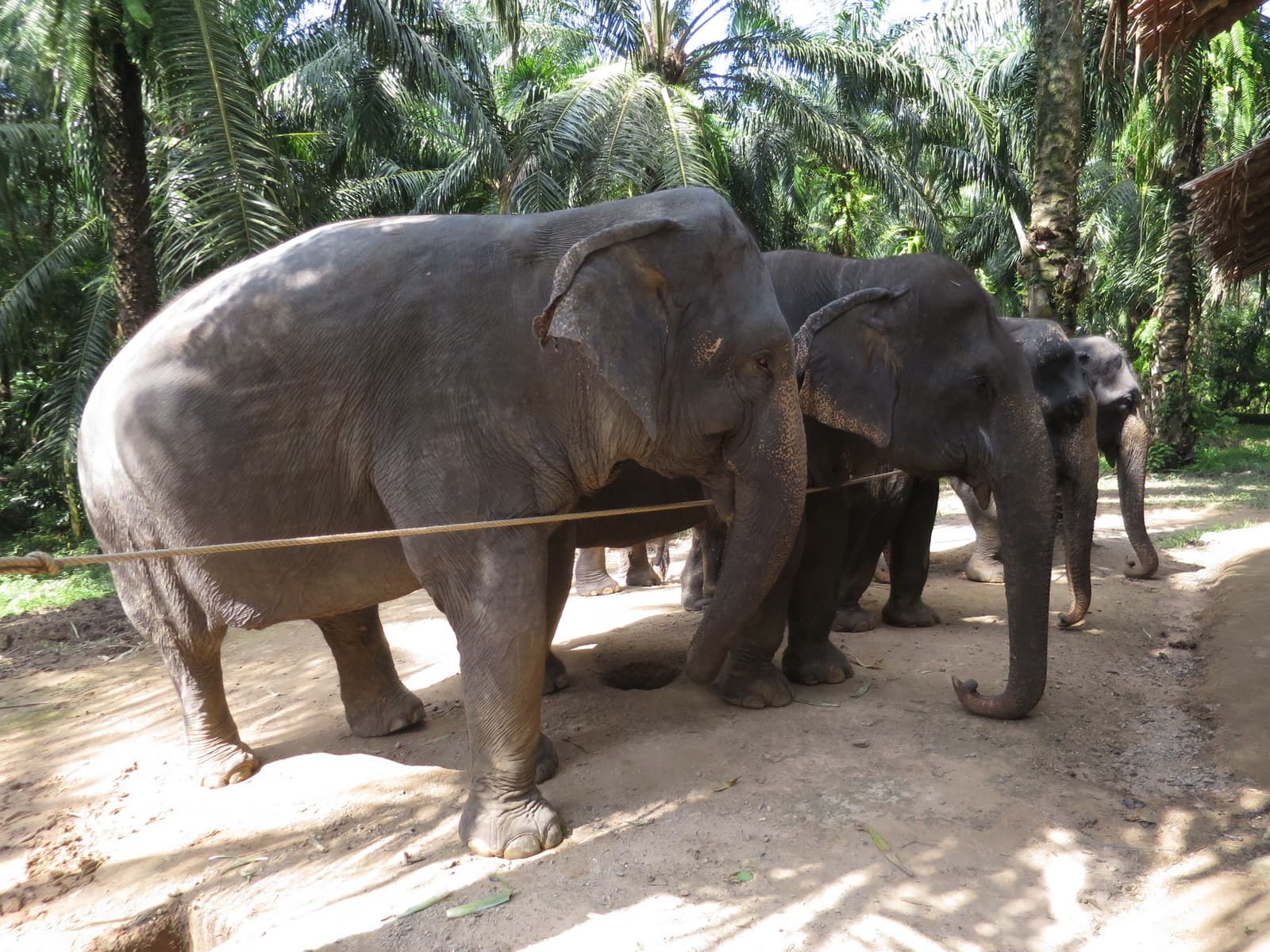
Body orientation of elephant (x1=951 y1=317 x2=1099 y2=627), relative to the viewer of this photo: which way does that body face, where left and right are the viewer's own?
facing to the right of the viewer

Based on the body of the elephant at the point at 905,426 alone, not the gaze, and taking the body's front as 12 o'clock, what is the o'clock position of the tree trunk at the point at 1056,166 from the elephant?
The tree trunk is roughly at 10 o'clock from the elephant.

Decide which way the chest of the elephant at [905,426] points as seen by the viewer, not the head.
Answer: to the viewer's right

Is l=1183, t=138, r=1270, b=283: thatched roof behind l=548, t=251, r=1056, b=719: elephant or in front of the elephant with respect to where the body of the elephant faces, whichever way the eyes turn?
in front

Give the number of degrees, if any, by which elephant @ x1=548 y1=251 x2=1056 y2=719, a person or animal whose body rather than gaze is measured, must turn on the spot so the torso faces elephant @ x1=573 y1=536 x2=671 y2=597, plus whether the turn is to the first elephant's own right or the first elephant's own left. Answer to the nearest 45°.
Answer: approximately 135° to the first elephant's own left

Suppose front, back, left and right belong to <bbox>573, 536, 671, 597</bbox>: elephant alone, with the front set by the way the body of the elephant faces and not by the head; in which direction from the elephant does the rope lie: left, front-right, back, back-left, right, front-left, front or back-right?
right

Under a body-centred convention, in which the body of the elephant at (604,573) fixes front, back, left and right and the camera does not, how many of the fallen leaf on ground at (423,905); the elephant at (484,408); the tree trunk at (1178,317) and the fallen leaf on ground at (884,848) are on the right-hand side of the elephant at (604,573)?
3

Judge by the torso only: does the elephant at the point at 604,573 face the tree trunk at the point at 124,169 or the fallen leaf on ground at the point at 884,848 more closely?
the fallen leaf on ground

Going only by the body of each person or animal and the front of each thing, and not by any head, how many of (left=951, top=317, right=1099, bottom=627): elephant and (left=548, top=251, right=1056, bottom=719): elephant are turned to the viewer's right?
2

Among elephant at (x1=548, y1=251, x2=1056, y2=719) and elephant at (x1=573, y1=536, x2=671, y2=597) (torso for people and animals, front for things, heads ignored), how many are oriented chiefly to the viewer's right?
2

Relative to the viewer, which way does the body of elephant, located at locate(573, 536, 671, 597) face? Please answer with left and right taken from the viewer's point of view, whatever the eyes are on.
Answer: facing to the right of the viewer
